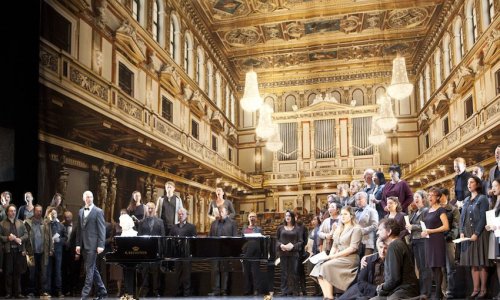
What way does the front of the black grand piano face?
to the viewer's left

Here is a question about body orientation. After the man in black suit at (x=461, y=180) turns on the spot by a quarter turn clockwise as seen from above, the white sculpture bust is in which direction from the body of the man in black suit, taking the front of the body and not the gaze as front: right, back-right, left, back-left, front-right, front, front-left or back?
front-left

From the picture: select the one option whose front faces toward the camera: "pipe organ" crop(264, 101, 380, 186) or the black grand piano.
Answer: the pipe organ

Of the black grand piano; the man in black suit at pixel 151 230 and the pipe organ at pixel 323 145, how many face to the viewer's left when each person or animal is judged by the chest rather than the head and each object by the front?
1

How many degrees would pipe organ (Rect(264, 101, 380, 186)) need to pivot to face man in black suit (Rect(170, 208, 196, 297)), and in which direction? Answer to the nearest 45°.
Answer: approximately 45° to its right

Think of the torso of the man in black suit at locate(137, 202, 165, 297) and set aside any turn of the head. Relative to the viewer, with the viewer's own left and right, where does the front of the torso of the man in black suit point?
facing the viewer

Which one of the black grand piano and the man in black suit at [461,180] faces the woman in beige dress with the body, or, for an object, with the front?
the man in black suit

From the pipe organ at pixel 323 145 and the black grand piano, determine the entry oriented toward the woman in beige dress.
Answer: the pipe organ

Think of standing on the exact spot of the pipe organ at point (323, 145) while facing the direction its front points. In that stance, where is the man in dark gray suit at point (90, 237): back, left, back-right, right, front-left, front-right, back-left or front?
front-right

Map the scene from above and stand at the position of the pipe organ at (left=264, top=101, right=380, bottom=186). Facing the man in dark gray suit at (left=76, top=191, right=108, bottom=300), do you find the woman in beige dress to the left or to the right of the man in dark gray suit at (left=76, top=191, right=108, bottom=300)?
left

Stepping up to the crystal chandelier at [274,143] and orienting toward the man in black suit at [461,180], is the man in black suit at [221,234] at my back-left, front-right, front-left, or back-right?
front-right

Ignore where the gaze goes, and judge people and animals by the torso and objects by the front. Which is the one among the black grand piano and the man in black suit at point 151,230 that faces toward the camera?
the man in black suit

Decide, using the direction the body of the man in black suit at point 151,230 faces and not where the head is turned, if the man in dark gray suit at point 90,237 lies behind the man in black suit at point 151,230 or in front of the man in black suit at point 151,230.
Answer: in front

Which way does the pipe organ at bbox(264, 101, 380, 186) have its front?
toward the camera
